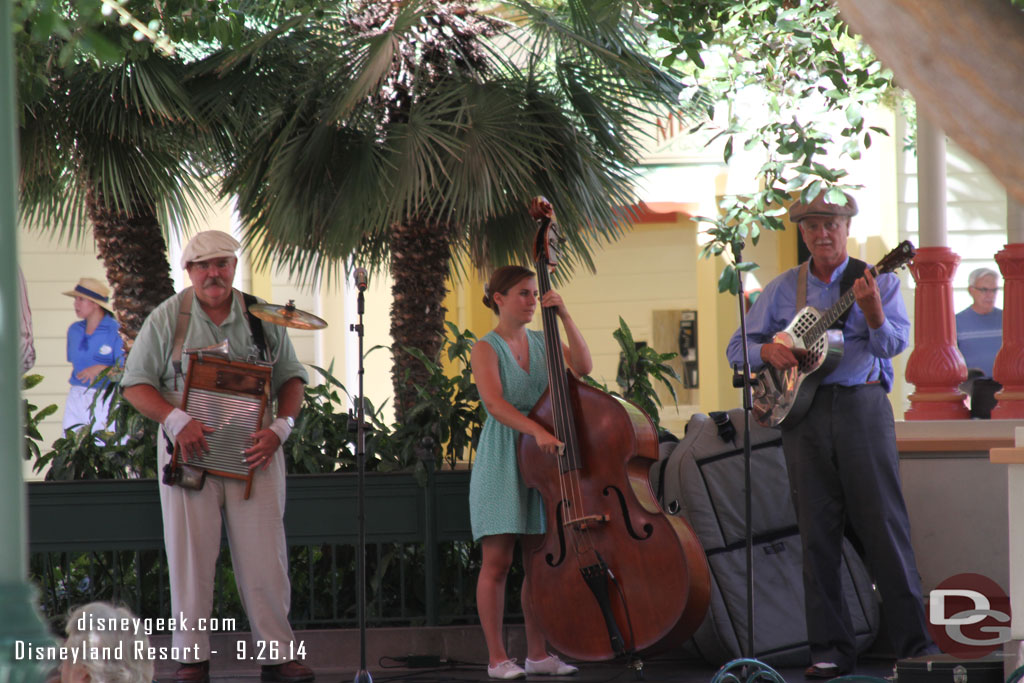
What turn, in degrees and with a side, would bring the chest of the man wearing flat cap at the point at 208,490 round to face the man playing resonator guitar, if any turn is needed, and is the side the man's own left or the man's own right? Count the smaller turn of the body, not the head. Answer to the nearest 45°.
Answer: approximately 90° to the man's own left

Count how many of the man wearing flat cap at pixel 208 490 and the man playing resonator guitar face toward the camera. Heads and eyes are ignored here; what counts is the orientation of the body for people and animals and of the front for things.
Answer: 2

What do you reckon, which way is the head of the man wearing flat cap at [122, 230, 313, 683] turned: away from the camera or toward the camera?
toward the camera

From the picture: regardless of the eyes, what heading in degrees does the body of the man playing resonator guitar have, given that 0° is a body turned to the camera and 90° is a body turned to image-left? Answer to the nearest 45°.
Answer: approximately 0°

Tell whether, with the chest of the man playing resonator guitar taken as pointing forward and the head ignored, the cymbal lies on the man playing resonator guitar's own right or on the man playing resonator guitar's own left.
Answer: on the man playing resonator guitar's own right

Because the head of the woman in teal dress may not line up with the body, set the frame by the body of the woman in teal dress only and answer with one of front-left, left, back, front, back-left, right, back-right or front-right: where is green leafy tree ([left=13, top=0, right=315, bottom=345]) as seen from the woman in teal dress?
back

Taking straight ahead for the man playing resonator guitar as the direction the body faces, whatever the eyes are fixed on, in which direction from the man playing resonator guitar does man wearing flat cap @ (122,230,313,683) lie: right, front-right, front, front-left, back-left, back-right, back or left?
right

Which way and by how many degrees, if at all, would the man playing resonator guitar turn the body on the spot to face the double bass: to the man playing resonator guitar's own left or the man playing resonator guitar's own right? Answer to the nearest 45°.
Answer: approximately 45° to the man playing resonator guitar's own right

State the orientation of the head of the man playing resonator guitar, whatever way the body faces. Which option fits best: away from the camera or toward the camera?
toward the camera

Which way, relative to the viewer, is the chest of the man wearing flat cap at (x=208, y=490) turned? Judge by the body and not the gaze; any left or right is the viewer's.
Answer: facing the viewer

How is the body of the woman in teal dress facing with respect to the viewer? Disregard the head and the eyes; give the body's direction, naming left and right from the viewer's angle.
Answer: facing the viewer and to the right of the viewer

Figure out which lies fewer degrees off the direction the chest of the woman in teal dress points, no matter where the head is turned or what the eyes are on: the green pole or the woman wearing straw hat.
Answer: the green pole
